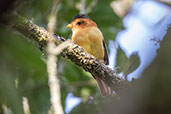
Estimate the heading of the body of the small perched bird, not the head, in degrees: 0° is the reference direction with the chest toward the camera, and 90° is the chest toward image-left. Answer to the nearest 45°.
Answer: approximately 45°
